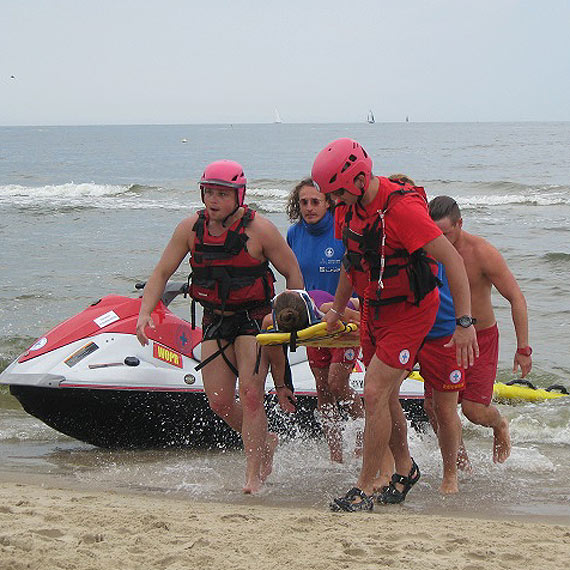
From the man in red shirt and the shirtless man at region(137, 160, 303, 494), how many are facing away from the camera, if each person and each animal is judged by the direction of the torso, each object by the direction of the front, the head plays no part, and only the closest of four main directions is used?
0

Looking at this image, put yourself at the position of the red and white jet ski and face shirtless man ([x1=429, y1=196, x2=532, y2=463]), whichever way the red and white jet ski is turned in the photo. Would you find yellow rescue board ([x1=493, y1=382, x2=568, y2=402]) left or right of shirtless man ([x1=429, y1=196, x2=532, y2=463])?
left

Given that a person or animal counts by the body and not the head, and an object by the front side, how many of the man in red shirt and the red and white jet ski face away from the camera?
0

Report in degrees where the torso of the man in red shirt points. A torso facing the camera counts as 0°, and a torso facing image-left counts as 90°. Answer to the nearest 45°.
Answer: approximately 45°

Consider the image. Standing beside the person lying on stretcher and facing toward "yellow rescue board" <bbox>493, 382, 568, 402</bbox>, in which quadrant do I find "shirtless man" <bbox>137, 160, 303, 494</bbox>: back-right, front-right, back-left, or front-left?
back-left

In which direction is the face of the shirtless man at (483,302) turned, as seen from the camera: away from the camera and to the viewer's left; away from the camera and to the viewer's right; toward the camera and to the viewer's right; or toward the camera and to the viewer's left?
toward the camera and to the viewer's left

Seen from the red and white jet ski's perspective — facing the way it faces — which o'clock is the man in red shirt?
The man in red shirt is roughly at 8 o'clock from the red and white jet ski.

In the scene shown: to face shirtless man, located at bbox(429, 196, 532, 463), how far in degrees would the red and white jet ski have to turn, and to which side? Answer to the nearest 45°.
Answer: approximately 135° to its left

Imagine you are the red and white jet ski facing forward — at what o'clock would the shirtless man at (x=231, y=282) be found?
The shirtless man is roughly at 8 o'clock from the red and white jet ski.

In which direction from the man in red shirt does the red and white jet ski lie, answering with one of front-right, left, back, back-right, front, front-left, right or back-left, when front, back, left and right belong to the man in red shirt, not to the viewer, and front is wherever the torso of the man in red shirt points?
right

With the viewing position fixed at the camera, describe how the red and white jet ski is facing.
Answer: facing to the left of the viewer
